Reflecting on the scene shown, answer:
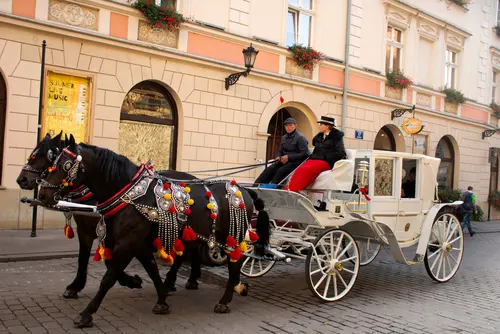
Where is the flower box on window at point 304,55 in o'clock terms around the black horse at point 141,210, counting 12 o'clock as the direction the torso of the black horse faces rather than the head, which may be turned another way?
The flower box on window is roughly at 4 o'clock from the black horse.

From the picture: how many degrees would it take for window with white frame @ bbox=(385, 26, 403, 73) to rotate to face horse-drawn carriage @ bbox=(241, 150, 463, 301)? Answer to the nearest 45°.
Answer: approximately 45° to its right

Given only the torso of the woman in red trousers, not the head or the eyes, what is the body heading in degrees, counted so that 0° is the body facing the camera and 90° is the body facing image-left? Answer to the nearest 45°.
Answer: approximately 45°

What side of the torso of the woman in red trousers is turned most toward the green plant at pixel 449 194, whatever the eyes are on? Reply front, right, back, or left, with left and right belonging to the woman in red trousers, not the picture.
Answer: back

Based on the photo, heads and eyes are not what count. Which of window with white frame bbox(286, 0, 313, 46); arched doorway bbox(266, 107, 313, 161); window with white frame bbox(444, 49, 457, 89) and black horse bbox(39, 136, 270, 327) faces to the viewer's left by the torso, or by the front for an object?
the black horse

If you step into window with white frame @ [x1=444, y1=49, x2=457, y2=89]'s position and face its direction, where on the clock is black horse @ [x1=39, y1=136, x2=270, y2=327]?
The black horse is roughly at 2 o'clock from the window with white frame.

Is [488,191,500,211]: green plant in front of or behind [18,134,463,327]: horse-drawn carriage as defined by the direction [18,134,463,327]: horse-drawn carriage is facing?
behind

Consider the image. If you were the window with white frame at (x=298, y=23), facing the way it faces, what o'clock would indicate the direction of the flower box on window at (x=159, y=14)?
The flower box on window is roughly at 3 o'clock from the window with white frame.

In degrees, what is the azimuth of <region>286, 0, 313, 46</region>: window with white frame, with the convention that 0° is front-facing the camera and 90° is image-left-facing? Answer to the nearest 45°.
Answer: approximately 315°

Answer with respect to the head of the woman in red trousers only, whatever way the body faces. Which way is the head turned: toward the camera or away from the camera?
toward the camera

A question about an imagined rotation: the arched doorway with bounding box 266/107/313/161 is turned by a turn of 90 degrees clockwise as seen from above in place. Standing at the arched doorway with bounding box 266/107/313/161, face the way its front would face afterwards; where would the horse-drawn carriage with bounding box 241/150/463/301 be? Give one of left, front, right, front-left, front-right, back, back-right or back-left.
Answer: front-left

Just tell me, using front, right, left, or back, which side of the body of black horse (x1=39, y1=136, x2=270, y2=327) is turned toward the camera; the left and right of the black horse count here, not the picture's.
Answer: left

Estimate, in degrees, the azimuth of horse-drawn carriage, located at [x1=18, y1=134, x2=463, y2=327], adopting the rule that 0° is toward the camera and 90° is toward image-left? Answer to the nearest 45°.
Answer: approximately 45°

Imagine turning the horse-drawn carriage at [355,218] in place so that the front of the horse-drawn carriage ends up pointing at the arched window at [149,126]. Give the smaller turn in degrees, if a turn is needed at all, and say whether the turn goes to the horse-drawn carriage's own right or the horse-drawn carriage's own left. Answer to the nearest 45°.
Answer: approximately 90° to the horse-drawn carriage's own right

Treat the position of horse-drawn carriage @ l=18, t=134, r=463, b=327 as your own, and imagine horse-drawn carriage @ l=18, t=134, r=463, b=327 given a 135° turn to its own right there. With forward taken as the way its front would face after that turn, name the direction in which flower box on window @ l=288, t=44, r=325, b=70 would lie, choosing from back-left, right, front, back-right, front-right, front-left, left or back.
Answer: front

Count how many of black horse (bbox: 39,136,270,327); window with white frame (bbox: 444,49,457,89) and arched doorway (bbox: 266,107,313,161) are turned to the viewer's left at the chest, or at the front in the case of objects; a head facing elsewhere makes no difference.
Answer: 1

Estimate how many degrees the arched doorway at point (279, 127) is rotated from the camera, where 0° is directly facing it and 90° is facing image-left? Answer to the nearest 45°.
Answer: approximately 315°
